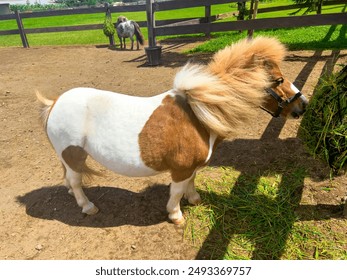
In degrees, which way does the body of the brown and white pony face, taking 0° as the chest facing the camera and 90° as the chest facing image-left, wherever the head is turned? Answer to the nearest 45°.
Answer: approximately 270°

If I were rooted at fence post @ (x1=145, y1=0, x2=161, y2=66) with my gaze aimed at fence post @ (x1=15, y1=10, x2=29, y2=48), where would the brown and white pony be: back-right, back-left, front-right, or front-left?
back-left
